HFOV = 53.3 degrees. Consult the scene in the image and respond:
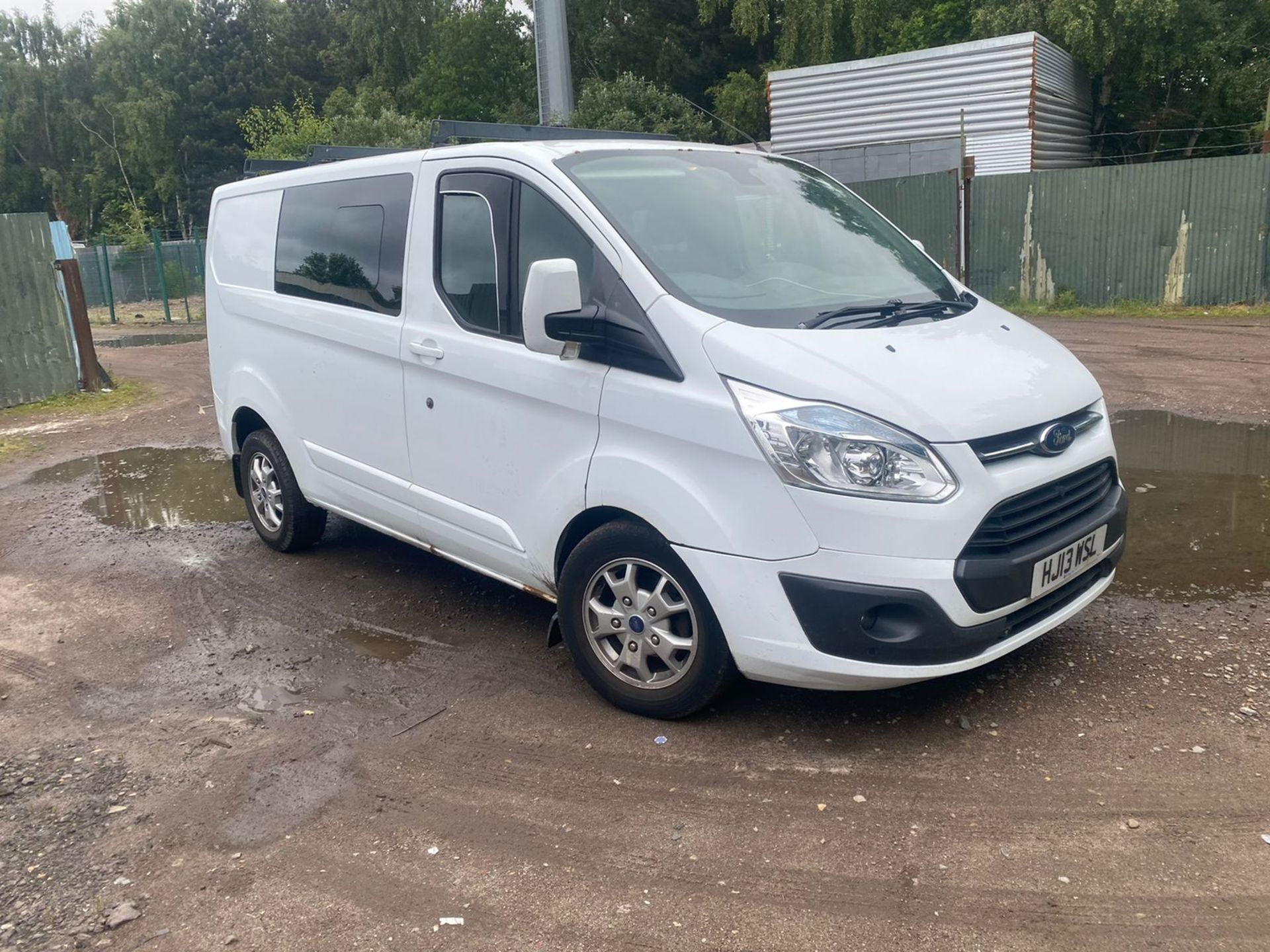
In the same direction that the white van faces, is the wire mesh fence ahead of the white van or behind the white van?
behind

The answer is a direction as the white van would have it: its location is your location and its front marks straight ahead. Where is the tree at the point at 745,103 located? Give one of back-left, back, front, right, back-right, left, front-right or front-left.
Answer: back-left

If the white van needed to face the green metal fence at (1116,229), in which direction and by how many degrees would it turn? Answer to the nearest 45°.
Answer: approximately 90° to its left

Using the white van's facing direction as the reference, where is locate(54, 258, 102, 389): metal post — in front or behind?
behind

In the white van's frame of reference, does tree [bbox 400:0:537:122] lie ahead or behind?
behind

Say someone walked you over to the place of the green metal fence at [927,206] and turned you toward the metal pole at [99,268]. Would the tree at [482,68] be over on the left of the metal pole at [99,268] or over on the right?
right

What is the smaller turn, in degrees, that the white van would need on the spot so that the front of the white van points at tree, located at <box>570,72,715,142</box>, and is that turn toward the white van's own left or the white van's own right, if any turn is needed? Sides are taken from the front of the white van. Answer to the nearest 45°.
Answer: approximately 135° to the white van's own left

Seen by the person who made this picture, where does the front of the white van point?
facing the viewer and to the right of the viewer

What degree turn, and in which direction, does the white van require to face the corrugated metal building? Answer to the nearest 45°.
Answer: approximately 135° to its left

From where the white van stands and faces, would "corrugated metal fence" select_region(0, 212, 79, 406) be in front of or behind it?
behind

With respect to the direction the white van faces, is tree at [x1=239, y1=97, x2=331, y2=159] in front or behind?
behind

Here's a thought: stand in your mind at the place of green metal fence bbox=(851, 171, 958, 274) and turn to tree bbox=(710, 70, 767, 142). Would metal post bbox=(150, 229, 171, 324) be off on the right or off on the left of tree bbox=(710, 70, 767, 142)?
left

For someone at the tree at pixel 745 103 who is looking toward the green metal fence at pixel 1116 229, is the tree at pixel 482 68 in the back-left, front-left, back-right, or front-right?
back-right

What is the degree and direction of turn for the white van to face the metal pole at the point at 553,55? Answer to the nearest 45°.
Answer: approximately 135° to its left
